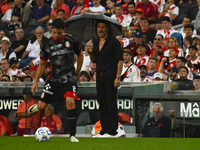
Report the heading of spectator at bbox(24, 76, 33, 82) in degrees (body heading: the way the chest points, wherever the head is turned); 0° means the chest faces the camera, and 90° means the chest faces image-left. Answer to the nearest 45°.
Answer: approximately 0°

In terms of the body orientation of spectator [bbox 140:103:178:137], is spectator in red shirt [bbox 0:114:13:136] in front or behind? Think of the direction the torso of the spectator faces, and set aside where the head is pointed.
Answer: in front

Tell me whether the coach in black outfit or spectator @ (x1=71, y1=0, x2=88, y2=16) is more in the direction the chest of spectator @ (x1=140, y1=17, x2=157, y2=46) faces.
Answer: the coach in black outfit

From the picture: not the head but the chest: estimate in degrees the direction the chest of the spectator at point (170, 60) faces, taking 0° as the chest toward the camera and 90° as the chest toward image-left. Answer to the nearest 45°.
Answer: approximately 45°

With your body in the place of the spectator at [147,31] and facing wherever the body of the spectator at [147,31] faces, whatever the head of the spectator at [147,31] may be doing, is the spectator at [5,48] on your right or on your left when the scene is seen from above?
on your right

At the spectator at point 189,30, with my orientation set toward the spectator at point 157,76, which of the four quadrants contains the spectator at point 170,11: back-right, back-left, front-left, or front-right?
back-right

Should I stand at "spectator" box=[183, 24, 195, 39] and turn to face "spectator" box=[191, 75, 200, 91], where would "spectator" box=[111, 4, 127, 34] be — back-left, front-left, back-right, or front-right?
back-right

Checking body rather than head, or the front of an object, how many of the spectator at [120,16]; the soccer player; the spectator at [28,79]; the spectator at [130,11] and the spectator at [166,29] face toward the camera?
5

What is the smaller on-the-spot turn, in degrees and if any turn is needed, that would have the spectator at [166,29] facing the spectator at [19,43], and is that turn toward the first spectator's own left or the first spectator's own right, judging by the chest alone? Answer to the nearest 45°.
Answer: approximately 90° to the first spectator's own right

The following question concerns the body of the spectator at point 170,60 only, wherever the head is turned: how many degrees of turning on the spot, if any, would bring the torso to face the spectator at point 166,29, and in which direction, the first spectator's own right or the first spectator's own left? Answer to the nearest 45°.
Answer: approximately 135° to the first spectator's own right

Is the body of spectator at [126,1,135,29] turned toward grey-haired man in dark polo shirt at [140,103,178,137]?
yes

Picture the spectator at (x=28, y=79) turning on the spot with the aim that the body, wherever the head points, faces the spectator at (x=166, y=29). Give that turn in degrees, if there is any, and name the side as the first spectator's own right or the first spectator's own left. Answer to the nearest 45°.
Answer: approximately 90° to the first spectator's own left

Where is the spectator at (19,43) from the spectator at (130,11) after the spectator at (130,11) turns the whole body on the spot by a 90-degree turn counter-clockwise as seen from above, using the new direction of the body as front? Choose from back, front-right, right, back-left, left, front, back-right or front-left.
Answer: back

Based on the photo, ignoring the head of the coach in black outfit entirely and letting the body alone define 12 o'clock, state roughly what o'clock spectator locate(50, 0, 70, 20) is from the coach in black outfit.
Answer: The spectator is roughly at 4 o'clock from the coach in black outfit.

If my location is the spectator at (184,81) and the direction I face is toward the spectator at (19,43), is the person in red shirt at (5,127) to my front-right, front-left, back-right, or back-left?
front-left

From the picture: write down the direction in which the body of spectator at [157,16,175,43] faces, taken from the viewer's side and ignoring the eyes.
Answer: toward the camera

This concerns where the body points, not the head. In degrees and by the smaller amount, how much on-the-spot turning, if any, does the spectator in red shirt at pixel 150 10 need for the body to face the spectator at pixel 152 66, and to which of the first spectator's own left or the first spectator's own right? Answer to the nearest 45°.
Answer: approximately 45° to the first spectator's own left

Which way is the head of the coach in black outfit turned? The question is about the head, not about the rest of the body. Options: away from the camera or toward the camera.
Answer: toward the camera

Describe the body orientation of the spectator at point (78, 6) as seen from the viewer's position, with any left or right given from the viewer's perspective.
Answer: facing the viewer and to the left of the viewer
